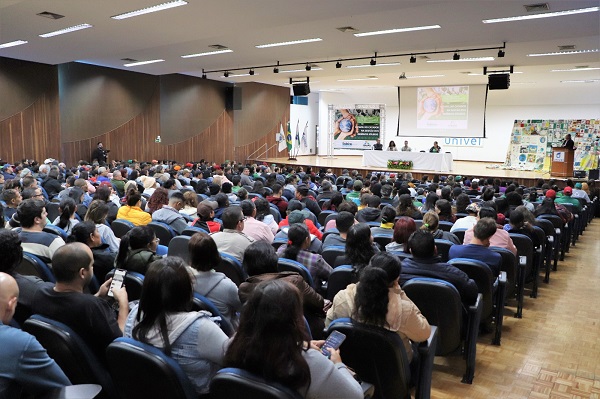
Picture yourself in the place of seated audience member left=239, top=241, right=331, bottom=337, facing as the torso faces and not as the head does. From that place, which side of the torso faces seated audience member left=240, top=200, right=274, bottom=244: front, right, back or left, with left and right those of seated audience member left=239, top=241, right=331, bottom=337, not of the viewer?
front

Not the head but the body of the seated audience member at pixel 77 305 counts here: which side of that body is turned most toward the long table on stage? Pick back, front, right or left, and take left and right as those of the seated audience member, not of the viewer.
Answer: front

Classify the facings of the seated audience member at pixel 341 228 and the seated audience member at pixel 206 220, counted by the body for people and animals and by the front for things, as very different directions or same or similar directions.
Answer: same or similar directions

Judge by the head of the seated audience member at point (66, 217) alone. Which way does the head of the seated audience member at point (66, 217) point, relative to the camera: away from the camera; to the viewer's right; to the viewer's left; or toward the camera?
away from the camera

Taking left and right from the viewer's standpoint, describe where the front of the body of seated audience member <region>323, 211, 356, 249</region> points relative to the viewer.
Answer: facing away from the viewer and to the right of the viewer

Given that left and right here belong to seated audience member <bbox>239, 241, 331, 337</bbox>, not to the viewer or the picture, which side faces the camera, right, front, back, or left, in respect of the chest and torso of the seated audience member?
back

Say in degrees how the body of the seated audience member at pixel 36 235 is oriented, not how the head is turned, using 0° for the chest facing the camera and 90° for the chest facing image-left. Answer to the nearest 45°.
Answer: approximately 225°

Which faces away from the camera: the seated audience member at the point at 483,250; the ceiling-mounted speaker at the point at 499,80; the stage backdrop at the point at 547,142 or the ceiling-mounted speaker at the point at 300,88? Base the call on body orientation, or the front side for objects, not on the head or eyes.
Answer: the seated audience member

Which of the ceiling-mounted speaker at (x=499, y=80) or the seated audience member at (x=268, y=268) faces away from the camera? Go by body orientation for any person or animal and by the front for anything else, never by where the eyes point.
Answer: the seated audience member

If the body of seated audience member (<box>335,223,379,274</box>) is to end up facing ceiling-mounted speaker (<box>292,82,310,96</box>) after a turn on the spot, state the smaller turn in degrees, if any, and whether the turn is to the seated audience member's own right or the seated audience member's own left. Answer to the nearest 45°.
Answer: approximately 45° to the seated audience member's own left

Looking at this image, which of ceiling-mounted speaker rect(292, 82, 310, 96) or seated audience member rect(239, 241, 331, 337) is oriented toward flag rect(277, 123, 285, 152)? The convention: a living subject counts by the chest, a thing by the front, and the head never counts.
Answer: the seated audience member

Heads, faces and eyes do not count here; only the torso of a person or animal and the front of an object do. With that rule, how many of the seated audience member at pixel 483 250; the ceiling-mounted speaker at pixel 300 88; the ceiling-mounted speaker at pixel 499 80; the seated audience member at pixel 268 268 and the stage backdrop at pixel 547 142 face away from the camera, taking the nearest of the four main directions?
2

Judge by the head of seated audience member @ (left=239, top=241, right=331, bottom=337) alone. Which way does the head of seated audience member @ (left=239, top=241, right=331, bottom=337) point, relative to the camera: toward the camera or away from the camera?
away from the camera

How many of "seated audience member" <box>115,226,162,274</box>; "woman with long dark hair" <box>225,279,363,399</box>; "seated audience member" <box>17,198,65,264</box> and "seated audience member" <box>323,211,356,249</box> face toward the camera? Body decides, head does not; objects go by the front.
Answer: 0

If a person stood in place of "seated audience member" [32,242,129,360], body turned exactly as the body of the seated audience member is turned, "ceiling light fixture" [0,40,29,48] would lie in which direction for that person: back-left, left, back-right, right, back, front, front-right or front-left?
front-left

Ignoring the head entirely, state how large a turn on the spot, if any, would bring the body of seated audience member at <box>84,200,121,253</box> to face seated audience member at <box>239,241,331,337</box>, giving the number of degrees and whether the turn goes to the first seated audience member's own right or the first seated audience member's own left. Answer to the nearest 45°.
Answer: approximately 90° to the first seated audience member's own right

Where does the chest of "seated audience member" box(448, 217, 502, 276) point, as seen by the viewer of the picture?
away from the camera

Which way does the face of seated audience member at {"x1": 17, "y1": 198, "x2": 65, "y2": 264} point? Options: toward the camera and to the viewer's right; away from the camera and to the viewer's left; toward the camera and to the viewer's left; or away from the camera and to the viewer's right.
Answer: away from the camera and to the viewer's right

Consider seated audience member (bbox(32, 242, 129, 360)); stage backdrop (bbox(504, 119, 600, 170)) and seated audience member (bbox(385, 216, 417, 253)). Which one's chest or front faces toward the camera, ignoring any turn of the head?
the stage backdrop

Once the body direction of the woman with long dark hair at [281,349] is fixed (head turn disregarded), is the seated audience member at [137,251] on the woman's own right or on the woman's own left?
on the woman's own left

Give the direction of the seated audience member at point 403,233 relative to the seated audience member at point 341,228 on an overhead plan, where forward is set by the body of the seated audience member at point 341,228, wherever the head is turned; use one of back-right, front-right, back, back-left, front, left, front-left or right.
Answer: right
